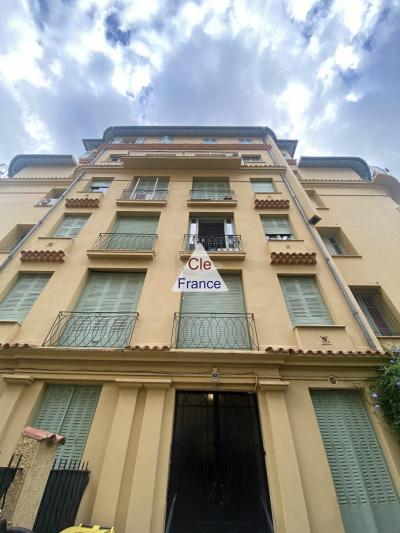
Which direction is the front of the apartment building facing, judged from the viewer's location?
facing the viewer
